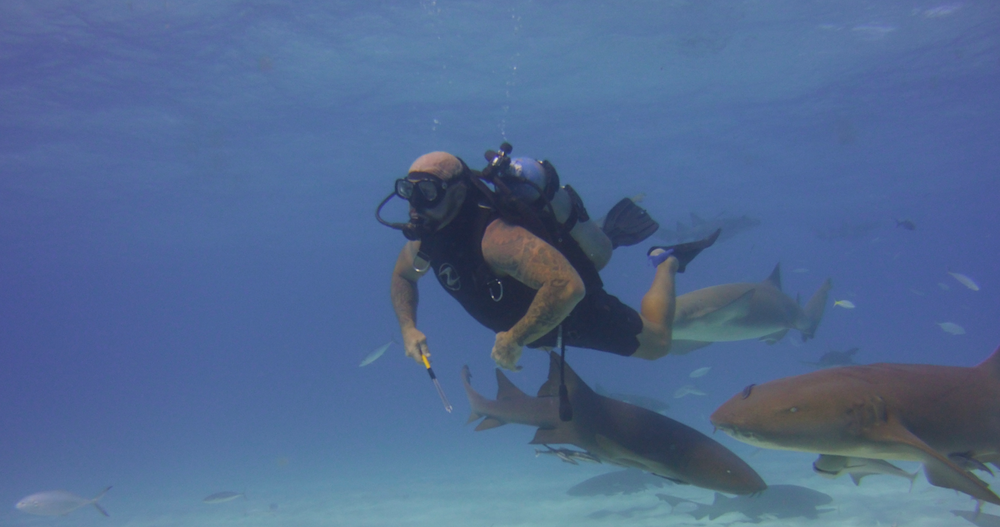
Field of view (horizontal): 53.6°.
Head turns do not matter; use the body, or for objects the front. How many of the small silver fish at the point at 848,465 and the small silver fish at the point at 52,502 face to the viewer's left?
2

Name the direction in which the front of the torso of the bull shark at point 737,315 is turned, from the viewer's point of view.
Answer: to the viewer's left

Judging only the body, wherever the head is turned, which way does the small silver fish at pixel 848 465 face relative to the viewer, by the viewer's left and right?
facing to the left of the viewer

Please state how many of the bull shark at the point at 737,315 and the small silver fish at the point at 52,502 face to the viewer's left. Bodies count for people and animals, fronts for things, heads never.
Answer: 2

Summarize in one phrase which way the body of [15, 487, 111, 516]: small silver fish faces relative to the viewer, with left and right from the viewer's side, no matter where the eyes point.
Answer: facing to the left of the viewer

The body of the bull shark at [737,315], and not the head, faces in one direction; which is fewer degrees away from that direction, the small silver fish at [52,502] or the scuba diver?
the small silver fish
